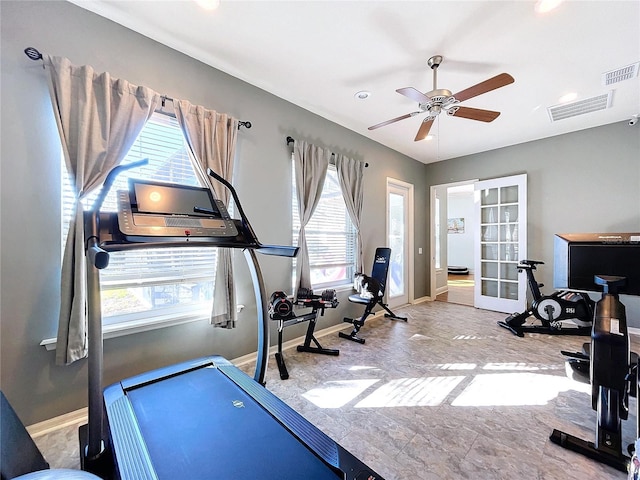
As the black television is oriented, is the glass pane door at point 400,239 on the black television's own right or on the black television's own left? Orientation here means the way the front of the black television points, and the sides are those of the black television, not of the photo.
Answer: on the black television's own right

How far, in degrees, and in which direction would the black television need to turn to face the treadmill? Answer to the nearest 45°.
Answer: approximately 45° to its right

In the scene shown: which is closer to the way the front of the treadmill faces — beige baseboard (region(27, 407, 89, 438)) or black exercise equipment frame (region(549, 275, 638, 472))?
the beige baseboard

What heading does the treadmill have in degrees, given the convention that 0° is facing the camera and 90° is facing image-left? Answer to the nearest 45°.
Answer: approximately 135°

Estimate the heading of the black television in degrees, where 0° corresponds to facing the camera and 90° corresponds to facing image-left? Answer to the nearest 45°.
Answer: approximately 0°

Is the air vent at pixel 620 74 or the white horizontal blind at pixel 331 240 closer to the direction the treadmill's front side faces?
the white horizontal blind
